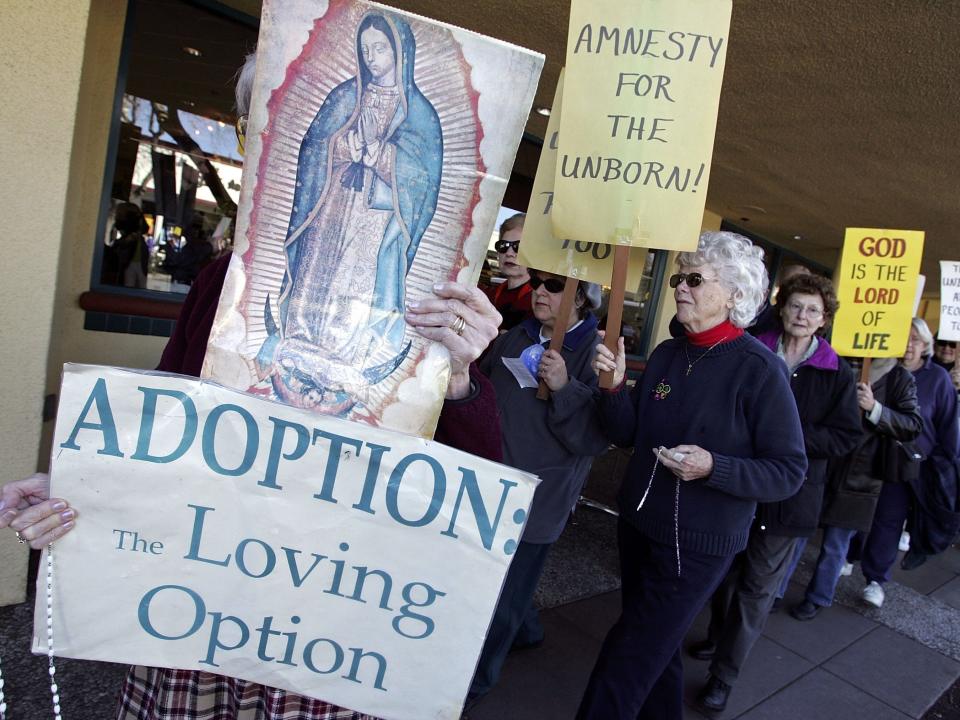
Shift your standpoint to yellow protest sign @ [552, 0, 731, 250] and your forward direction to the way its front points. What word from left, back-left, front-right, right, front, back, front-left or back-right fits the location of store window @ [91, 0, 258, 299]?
back-right

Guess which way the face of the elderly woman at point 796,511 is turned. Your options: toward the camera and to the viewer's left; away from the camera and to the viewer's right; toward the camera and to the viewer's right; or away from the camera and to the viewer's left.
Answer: toward the camera and to the viewer's left

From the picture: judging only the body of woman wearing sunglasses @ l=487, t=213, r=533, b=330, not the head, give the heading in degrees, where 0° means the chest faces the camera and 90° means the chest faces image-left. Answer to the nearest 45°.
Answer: approximately 45°

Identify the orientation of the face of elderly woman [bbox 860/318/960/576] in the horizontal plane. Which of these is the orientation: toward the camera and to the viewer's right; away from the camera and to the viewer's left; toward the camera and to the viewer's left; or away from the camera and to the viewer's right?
toward the camera and to the viewer's left

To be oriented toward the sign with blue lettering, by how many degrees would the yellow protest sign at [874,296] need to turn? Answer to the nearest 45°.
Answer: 0° — it already faces it

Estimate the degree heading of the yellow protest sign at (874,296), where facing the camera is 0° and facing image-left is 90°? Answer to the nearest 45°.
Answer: approximately 0°

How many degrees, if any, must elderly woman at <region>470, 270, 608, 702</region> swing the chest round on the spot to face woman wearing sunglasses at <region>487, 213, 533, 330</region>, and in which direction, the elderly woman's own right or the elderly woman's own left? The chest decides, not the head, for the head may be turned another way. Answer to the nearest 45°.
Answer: approximately 135° to the elderly woman's own right

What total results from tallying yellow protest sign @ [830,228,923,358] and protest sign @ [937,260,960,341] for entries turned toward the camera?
2

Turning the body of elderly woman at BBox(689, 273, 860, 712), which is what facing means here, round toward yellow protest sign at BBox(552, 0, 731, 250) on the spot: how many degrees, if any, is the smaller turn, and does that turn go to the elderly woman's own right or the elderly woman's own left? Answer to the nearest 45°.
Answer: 0° — they already face it

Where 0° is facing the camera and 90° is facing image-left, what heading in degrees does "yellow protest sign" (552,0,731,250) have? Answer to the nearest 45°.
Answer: approximately 0°
